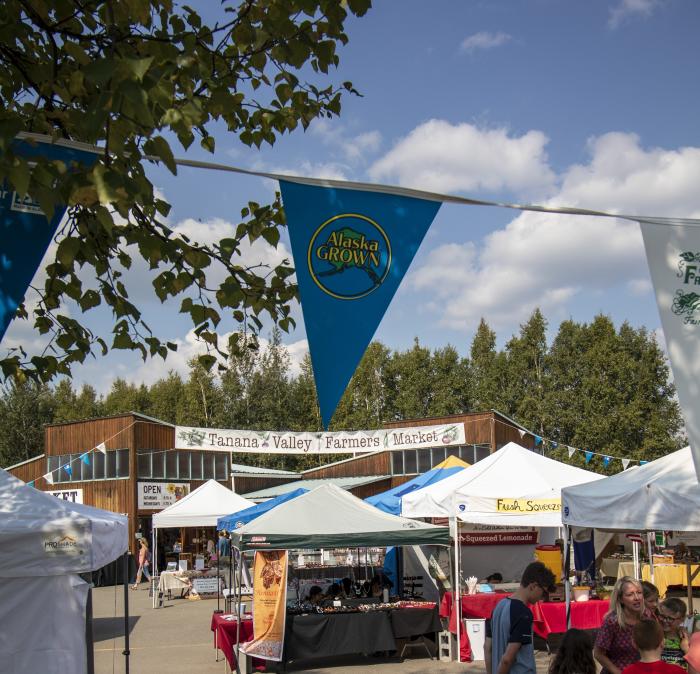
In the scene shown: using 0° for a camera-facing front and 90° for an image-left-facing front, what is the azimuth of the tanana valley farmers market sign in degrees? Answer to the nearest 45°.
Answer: approximately 0°

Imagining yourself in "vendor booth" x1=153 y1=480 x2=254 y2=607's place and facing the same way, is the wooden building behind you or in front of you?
behind

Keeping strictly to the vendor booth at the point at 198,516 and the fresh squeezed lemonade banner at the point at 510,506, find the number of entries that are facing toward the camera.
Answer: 2

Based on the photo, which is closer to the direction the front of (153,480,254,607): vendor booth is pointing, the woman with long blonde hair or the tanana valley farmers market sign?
the woman with long blonde hair

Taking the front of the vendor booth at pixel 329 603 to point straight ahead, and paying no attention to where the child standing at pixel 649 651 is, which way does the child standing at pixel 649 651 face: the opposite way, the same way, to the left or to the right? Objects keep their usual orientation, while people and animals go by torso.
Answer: the opposite way

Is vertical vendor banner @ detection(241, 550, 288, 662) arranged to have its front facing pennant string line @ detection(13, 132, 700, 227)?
yes

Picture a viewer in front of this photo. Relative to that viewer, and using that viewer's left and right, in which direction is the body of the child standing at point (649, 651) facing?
facing away from the viewer
